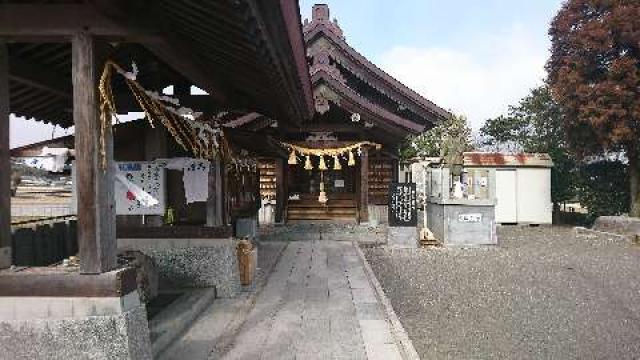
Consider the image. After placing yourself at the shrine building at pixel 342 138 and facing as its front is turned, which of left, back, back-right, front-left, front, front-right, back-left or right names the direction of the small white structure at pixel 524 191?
back-left

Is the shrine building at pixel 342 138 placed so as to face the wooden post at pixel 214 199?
yes

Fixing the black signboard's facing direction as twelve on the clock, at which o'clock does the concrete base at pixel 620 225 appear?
The concrete base is roughly at 8 o'clock from the black signboard.

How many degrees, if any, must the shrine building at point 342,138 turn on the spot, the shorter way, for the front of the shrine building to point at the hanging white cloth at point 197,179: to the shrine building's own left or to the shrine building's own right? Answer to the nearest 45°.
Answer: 0° — it already faces it

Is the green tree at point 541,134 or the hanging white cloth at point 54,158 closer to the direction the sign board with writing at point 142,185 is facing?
the hanging white cloth

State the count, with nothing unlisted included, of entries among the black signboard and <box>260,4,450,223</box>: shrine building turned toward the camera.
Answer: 2

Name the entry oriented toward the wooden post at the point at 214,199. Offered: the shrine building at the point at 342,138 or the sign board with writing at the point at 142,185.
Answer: the shrine building

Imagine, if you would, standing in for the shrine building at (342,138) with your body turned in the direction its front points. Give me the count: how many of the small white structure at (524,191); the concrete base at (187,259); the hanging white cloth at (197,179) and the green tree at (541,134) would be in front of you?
2

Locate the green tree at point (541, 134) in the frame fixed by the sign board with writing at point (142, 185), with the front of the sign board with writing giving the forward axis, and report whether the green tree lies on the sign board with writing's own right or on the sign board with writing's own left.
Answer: on the sign board with writing's own left

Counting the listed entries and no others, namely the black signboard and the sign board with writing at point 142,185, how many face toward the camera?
2
